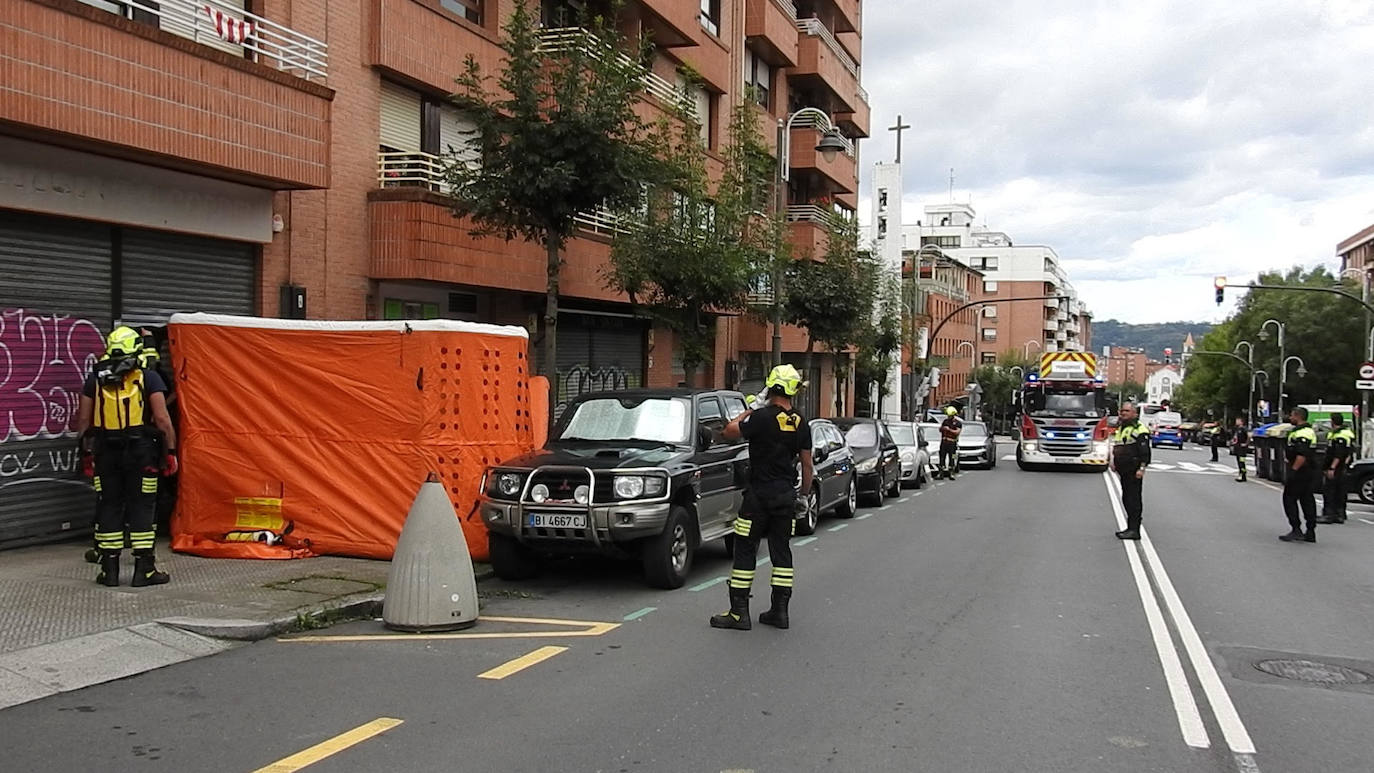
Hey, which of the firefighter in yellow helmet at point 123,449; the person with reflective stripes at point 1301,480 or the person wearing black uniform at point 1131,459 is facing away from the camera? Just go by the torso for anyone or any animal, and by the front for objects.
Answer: the firefighter in yellow helmet

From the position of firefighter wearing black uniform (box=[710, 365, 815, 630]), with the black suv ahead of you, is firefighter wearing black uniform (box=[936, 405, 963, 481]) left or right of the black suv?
right

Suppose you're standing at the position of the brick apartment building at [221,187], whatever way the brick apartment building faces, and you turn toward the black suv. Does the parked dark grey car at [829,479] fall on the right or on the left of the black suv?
left

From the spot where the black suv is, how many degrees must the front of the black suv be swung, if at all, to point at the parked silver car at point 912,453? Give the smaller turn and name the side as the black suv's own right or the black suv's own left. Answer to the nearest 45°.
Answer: approximately 180°

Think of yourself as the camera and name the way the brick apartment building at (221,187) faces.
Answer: facing the viewer and to the right of the viewer

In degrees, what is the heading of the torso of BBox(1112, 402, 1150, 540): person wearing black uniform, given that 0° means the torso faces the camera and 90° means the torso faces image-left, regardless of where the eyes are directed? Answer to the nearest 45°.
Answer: approximately 45°

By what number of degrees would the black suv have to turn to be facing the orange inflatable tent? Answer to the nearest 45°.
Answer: approximately 45° to its right

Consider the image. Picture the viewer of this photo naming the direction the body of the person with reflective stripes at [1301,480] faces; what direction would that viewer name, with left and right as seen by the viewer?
facing to the left of the viewer

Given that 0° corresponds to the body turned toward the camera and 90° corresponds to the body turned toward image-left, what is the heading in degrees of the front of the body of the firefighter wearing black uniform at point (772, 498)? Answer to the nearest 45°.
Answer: approximately 135°

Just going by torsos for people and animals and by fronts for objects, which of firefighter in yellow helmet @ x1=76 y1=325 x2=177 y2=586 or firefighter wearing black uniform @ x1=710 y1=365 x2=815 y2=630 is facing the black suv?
the firefighter wearing black uniform

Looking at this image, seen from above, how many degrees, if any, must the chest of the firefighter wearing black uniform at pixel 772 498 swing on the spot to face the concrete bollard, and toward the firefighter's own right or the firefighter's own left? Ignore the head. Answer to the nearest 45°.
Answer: approximately 45° to the firefighter's own left

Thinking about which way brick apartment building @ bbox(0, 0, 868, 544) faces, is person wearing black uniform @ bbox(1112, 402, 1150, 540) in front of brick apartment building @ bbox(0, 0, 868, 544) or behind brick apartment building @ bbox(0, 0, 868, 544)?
in front

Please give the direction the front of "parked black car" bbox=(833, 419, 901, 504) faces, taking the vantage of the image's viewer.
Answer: facing the viewer and to the left of the viewer

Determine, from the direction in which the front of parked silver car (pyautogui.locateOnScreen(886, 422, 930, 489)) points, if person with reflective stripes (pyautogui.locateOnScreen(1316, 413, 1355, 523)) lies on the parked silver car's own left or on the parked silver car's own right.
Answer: on the parked silver car's own left

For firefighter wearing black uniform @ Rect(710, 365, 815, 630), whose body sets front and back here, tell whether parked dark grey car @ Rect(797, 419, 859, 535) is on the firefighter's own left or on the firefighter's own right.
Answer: on the firefighter's own right

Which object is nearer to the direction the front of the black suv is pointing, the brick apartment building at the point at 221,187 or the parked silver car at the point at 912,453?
the brick apartment building
